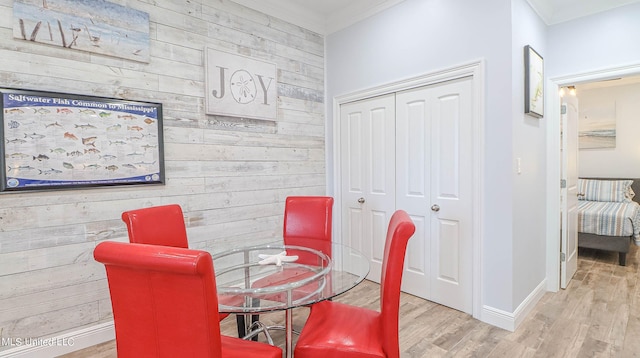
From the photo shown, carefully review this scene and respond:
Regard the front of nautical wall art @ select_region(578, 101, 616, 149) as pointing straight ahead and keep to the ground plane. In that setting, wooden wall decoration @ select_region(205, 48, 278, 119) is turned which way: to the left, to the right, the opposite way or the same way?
to the left

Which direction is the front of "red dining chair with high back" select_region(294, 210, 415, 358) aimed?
to the viewer's left

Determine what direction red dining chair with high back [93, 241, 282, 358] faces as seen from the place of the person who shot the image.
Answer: facing away from the viewer and to the right of the viewer

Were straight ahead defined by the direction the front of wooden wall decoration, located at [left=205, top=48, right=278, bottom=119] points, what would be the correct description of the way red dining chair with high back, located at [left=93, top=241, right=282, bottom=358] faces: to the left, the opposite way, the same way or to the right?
to the left

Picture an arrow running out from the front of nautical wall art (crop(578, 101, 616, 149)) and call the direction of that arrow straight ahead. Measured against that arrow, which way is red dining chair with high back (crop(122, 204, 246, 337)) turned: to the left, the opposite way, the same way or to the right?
to the left

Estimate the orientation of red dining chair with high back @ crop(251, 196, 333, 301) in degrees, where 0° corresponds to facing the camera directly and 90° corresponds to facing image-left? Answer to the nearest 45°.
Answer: approximately 45°

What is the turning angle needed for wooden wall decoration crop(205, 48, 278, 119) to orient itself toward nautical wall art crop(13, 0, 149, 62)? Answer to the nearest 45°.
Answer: approximately 90° to its right

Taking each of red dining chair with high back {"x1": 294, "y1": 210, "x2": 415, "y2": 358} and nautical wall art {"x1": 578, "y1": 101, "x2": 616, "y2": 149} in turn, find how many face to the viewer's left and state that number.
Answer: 1

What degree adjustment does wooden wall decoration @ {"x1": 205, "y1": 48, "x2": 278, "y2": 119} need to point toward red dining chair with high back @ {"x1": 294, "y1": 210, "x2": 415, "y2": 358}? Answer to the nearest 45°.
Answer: approximately 45° to its right
